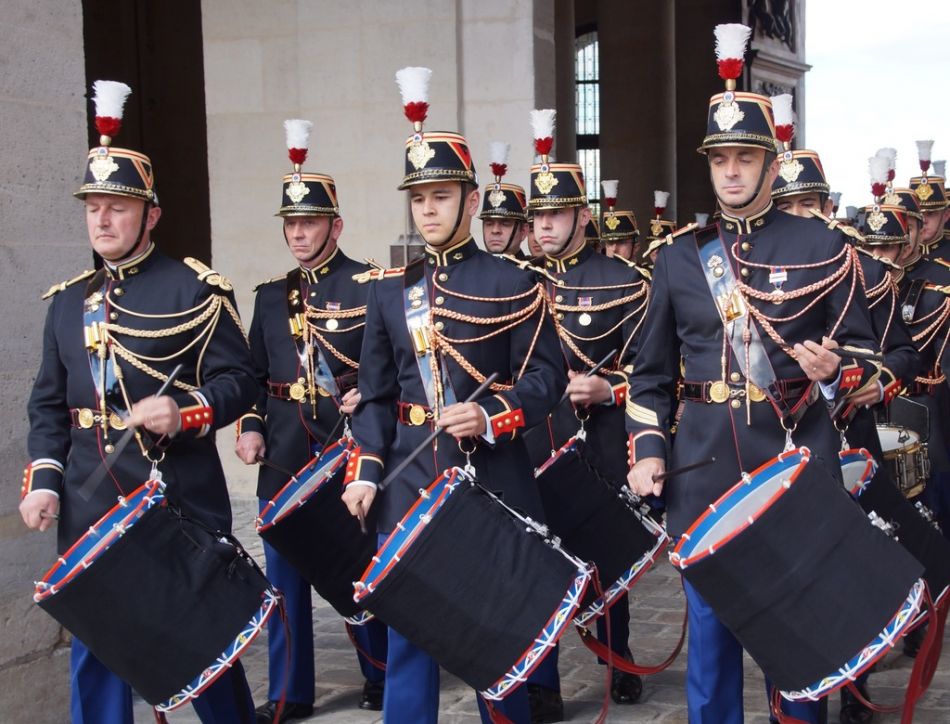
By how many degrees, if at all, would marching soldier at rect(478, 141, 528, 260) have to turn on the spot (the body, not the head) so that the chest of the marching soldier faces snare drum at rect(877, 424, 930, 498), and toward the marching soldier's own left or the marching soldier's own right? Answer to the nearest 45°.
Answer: approximately 90° to the marching soldier's own left

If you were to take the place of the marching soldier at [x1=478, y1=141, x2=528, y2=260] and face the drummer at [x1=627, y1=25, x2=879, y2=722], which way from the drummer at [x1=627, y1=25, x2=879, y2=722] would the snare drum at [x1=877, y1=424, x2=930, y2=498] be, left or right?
left

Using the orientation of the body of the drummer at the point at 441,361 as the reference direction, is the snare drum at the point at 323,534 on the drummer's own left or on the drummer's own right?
on the drummer's own right

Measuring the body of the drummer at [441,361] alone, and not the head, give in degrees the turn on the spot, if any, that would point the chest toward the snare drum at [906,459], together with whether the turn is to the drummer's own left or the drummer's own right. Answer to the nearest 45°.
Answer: approximately 180°

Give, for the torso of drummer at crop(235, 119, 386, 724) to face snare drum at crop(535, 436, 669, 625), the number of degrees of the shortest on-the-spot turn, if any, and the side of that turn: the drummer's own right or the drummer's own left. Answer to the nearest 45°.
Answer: approximately 90° to the drummer's own left

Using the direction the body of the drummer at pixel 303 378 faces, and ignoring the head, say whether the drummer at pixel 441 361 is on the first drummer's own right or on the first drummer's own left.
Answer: on the first drummer's own left

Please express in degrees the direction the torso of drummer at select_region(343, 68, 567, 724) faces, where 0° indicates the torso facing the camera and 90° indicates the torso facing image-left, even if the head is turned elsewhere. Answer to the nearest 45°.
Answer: approximately 45°

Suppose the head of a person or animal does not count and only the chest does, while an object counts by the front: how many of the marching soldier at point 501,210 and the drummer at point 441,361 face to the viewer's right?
0

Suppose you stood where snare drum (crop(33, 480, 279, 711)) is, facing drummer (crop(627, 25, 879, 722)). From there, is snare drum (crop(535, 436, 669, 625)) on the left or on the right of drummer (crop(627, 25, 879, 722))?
left

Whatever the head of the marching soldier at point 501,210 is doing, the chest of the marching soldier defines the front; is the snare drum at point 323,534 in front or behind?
in front

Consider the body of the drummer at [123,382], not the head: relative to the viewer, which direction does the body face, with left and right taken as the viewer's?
facing the viewer and to the left of the viewer

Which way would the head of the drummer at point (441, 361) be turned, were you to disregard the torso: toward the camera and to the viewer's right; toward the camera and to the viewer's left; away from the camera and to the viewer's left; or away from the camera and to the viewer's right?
toward the camera and to the viewer's left

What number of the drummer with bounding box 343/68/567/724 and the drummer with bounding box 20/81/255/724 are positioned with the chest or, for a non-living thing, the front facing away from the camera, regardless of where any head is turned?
0

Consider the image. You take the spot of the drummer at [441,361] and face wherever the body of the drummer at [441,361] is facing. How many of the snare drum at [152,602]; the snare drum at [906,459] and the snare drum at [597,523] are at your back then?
2
